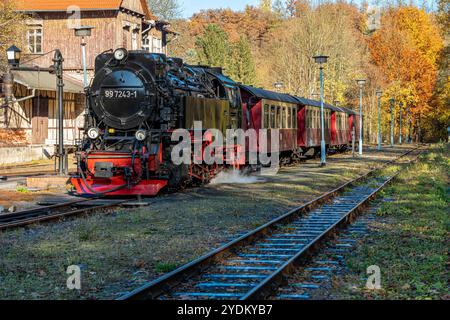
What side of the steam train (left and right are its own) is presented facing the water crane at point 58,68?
right

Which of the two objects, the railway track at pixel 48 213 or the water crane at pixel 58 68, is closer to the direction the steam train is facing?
the railway track

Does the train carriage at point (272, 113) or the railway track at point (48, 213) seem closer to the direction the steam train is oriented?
the railway track

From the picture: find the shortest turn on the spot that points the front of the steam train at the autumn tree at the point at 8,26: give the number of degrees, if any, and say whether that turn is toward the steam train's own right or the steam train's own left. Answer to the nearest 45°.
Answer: approximately 90° to the steam train's own right

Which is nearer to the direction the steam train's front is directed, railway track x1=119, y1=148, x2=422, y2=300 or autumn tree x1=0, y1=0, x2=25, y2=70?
the railway track

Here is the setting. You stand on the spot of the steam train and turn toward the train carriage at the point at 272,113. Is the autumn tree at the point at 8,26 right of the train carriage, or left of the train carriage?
left

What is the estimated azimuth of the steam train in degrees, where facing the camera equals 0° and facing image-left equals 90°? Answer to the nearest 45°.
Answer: approximately 45°

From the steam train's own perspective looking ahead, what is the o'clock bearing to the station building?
The station building is roughly at 4 o'clock from the steam train.

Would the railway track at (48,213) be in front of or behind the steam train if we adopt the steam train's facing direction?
in front

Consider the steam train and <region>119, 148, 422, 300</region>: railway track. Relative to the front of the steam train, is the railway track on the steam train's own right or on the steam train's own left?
on the steam train's own left

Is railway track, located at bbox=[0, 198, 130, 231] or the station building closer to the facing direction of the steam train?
the railway track

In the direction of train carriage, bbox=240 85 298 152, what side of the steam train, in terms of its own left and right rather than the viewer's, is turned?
back
